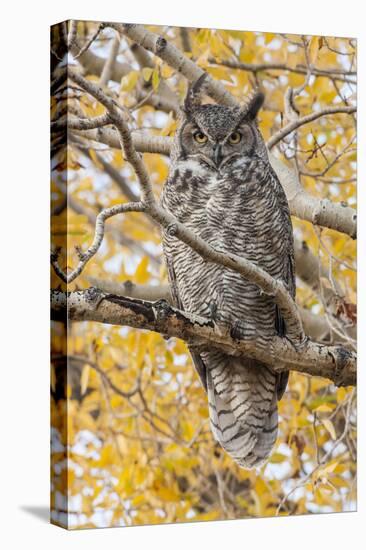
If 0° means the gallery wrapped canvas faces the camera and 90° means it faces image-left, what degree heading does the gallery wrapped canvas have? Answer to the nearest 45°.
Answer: approximately 315°
